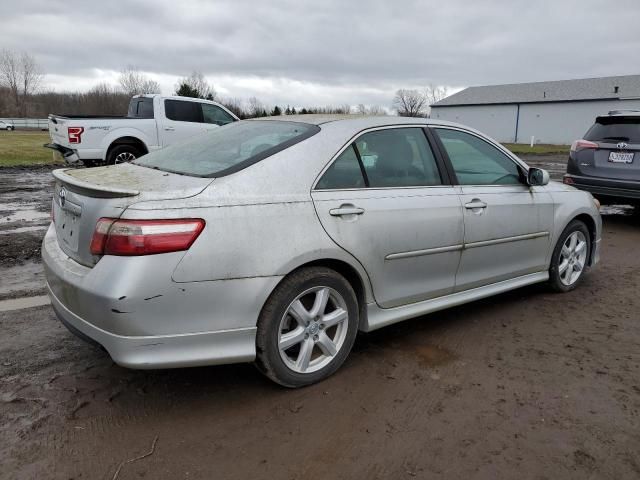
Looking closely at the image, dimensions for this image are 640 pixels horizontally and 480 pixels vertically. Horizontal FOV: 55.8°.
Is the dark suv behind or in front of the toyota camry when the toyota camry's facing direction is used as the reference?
in front

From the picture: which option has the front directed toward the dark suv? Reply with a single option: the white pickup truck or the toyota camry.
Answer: the toyota camry

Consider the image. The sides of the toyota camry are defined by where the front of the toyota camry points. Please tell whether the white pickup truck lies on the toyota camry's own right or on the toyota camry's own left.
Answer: on the toyota camry's own left

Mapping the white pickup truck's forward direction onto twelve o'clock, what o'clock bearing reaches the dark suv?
The dark suv is roughly at 3 o'clock from the white pickup truck.

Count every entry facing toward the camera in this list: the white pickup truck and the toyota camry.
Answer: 0

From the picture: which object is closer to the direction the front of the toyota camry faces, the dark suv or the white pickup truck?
the dark suv

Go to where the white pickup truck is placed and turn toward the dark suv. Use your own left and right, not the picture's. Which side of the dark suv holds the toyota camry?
right

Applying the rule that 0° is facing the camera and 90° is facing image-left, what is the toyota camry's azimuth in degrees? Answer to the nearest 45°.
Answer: approximately 225°

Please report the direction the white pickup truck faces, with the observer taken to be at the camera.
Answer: facing away from the viewer and to the right of the viewer
